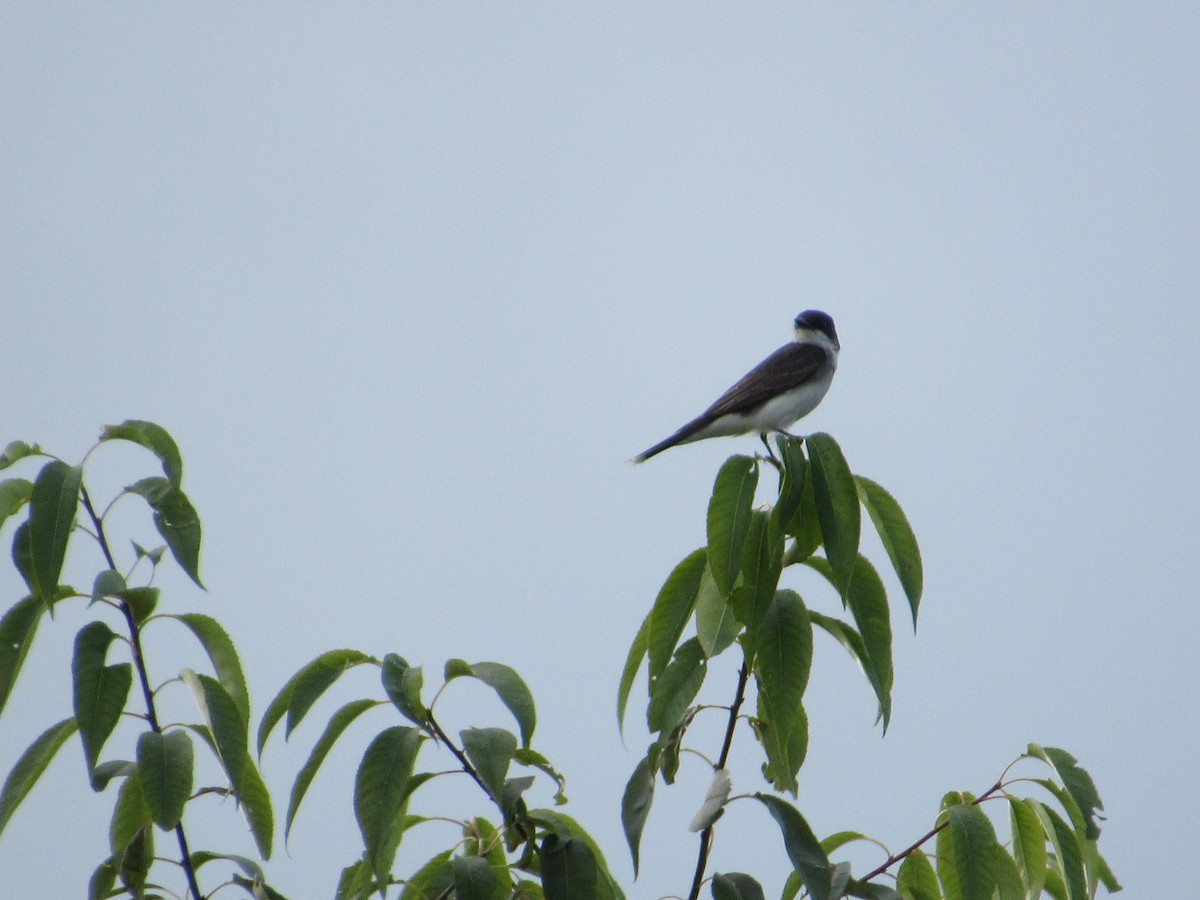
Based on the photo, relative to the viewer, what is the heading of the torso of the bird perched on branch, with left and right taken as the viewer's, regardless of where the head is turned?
facing to the right of the viewer
